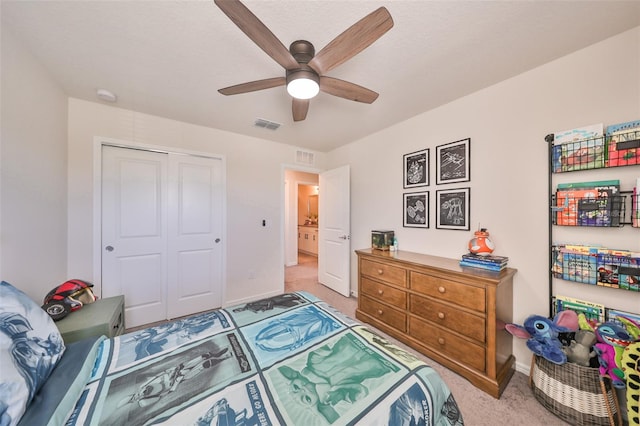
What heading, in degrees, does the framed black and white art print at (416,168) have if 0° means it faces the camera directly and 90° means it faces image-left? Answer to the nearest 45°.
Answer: approximately 45°

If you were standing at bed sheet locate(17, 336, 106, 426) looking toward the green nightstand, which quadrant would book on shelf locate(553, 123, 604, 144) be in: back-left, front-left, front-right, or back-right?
back-right

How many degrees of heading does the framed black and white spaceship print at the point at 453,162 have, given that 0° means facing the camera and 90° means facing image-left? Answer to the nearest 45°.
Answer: approximately 45°

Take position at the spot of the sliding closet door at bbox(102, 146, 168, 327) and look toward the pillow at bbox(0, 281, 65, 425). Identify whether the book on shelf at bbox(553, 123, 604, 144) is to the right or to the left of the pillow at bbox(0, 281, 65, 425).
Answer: left

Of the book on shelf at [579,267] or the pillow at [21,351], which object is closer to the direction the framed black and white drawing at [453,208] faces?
the pillow

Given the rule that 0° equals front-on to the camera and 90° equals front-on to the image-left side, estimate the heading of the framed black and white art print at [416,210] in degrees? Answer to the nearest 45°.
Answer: approximately 45°
